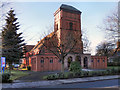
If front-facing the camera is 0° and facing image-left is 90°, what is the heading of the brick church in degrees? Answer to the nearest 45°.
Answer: approximately 0°

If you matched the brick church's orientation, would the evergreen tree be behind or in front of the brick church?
in front
